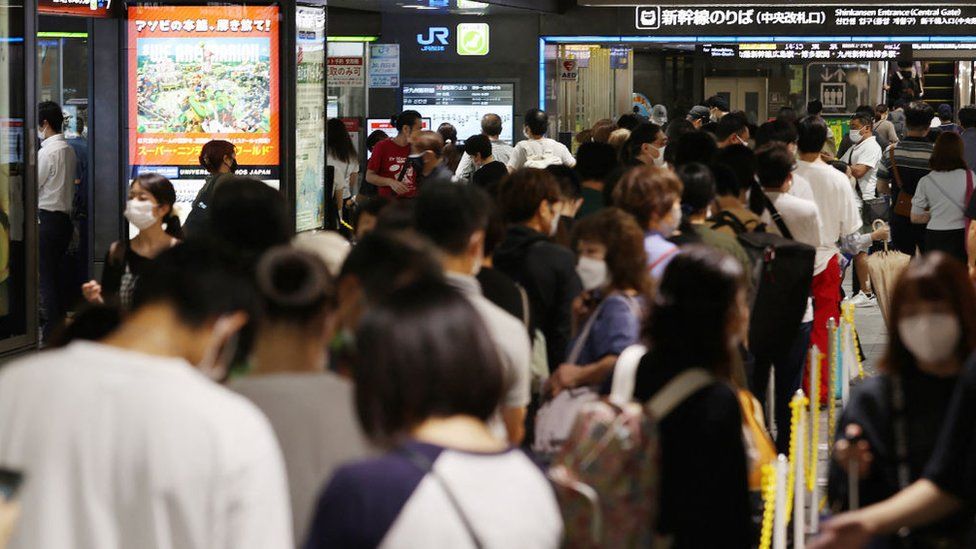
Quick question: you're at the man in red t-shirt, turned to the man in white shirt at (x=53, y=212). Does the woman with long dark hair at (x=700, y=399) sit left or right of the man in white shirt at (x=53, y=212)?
left

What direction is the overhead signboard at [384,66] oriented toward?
toward the camera

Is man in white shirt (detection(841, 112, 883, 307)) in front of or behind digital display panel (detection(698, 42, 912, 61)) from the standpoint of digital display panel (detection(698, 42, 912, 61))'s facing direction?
in front

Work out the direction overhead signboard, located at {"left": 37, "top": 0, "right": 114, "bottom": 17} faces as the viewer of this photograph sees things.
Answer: facing the viewer

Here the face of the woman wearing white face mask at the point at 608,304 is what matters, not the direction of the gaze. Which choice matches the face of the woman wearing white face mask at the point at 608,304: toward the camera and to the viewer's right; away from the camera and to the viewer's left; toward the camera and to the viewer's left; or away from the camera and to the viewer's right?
toward the camera and to the viewer's left

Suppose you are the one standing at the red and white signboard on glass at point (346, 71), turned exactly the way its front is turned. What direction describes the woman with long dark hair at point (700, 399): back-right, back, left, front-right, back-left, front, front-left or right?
front

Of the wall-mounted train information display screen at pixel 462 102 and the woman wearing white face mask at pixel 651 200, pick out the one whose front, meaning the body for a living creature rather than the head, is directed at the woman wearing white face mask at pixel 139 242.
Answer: the wall-mounted train information display screen

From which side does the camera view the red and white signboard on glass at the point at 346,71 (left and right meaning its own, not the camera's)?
front

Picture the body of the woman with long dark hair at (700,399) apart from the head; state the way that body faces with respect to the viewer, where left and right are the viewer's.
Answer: facing away from the viewer and to the right of the viewer

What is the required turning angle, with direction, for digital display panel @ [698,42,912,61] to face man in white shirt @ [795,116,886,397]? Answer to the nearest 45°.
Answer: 0° — it already faces them

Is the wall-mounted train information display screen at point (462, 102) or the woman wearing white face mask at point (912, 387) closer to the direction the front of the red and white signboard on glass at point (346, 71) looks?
the woman wearing white face mask

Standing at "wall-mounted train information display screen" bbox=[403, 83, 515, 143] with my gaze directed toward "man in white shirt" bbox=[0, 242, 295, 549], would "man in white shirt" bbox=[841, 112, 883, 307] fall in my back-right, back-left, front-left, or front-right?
front-left

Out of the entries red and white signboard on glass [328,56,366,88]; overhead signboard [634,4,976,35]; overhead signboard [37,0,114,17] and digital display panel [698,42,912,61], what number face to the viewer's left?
0

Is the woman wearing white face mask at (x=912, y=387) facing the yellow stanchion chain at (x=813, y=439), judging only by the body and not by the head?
no

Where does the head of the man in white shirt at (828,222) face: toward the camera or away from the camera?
away from the camera

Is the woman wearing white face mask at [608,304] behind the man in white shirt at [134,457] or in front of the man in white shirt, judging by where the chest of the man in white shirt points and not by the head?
in front

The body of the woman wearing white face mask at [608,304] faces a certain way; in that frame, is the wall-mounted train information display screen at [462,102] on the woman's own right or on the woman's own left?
on the woman's own right
